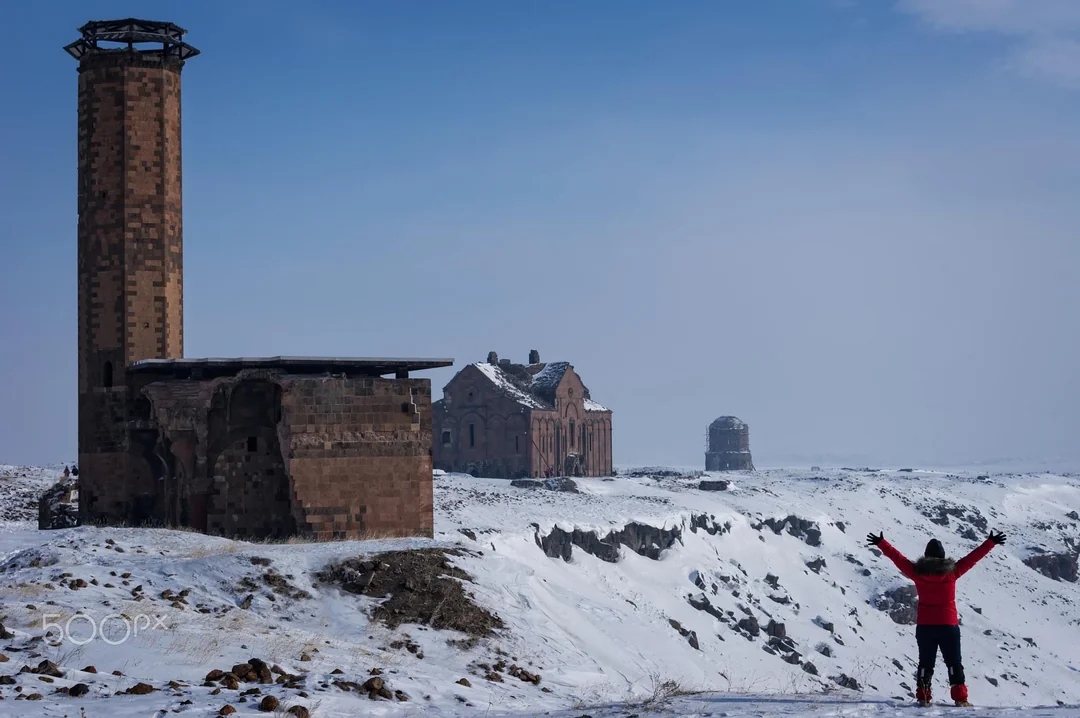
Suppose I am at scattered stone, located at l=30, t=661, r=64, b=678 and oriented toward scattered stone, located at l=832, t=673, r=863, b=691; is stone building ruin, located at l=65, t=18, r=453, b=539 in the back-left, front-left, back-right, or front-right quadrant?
front-left

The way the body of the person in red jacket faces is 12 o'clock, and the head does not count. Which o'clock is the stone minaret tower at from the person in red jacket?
The stone minaret tower is roughly at 10 o'clock from the person in red jacket.

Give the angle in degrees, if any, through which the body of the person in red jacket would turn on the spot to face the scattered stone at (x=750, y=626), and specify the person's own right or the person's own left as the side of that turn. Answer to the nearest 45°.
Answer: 0° — they already face it

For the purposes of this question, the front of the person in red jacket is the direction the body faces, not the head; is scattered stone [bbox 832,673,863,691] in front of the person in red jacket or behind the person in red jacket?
in front

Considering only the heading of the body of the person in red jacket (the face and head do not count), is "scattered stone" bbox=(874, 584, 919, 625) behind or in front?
in front

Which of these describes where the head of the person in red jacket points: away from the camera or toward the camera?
away from the camera

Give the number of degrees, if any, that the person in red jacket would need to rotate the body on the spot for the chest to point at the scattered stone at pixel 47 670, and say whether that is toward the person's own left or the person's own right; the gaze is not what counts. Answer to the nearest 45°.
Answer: approximately 90° to the person's own left

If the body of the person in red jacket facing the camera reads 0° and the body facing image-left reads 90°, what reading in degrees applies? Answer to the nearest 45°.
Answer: approximately 180°
